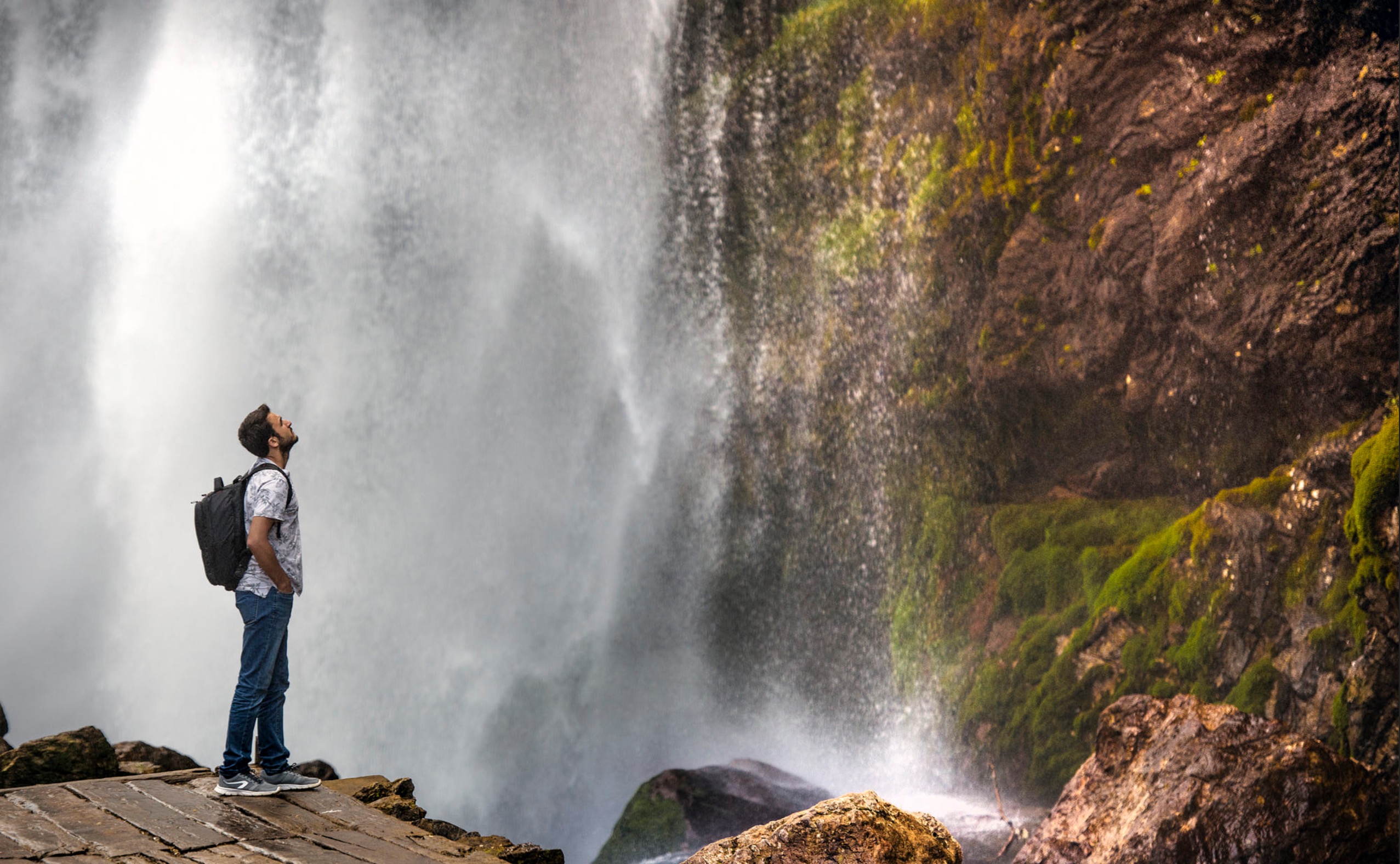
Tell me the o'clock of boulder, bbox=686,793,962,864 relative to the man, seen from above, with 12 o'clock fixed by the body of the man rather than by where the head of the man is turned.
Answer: The boulder is roughly at 1 o'clock from the man.

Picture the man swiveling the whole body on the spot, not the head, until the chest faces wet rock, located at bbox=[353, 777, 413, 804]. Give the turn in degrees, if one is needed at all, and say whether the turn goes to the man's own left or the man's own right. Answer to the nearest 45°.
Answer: approximately 45° to the man's own left

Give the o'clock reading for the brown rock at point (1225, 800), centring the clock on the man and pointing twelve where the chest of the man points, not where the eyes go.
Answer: The brown rock is roughly at 12 o'clock from the man.

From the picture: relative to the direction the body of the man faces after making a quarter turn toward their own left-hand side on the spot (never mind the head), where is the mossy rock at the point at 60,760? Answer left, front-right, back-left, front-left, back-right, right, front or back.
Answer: front-left

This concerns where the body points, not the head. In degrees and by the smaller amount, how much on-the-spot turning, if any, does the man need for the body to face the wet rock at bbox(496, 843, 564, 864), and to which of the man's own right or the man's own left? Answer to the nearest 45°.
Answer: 0° — they already face it

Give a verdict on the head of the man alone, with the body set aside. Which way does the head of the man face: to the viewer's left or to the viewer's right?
to the viewer's right

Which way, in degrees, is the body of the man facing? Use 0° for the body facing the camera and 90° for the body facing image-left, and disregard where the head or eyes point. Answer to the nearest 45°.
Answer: approximately 270°
